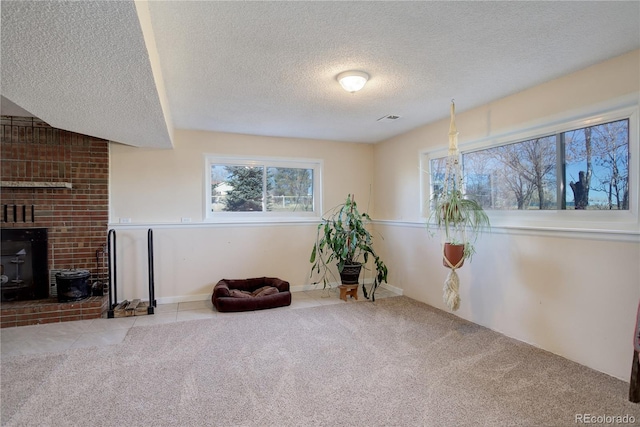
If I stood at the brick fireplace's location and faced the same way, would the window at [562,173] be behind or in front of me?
in front

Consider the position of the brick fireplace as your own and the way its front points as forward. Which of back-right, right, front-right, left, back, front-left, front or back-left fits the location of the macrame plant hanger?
front-left

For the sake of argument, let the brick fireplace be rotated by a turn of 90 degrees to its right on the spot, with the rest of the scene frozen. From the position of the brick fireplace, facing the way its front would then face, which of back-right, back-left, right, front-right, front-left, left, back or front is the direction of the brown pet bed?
back-left

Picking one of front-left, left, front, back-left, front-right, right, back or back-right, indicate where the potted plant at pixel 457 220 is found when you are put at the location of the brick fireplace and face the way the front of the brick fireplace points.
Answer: front-left

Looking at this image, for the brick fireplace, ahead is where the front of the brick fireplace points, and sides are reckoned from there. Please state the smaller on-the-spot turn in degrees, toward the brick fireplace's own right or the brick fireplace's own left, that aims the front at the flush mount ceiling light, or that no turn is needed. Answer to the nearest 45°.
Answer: approximately 45° to the brick fireplace's own left

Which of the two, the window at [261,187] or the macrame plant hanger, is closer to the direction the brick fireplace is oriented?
the macrame plant hanger

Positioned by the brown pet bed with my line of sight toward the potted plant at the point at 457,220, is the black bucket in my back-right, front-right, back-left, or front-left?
back-right
